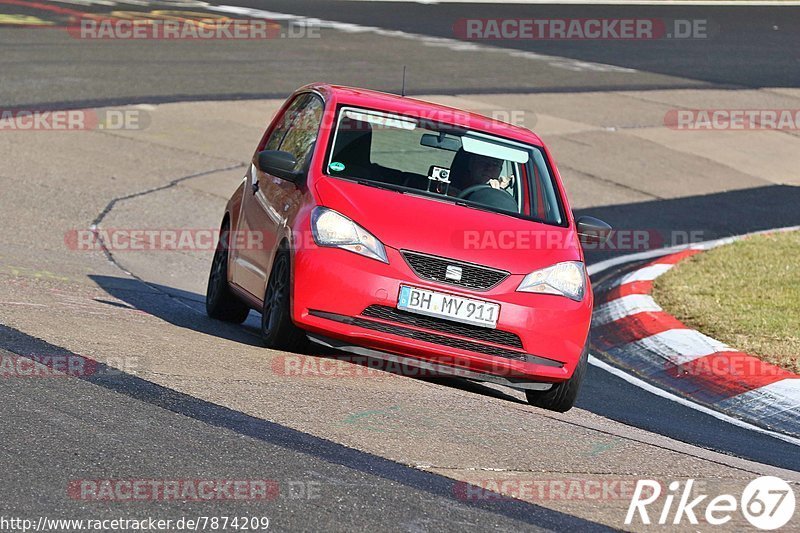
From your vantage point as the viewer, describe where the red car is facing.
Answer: facing the viewer and to the right of the viewer
